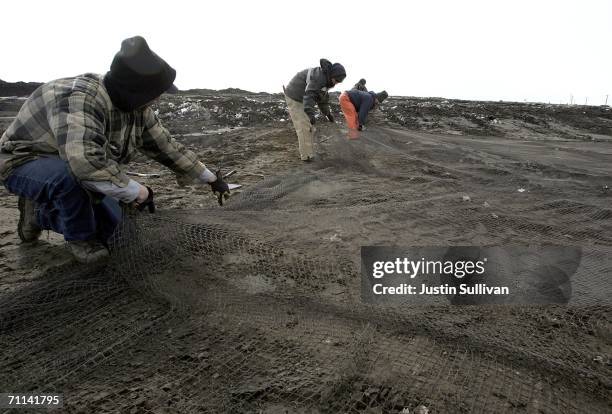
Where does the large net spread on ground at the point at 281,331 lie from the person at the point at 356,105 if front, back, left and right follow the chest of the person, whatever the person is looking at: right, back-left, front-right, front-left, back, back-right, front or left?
right

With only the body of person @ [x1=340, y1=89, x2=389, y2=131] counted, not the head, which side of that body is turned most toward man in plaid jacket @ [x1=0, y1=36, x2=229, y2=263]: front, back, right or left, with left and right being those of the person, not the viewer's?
right

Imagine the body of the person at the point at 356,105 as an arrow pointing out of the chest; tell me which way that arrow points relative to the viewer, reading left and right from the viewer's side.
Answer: facing to the right of the viewer
